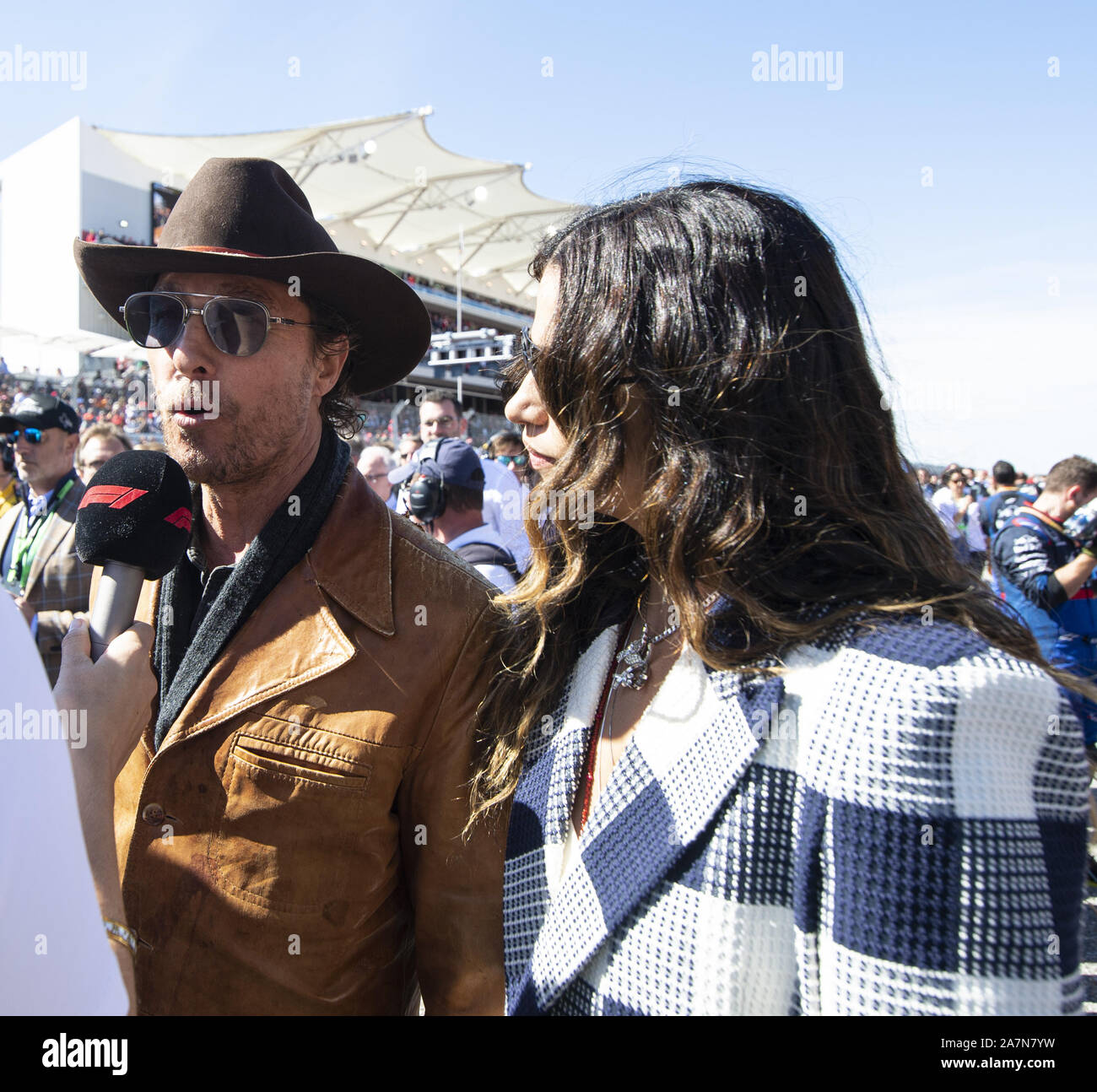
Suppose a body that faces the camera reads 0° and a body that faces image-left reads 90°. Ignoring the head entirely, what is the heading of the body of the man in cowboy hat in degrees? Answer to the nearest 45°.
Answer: approximately 45°

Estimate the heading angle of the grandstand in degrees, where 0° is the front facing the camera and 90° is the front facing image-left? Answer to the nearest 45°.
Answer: approximately 315°

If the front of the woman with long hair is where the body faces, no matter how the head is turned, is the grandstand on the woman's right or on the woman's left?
on the woman's right

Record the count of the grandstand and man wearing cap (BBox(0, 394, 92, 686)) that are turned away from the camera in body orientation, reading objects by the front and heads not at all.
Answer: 0

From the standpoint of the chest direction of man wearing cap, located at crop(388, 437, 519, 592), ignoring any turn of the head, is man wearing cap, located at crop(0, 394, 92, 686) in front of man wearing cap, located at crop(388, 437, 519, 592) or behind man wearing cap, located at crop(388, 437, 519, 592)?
in front

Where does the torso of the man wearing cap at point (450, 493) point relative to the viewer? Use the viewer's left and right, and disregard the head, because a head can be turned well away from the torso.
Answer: facing away from the viewer and to the left of the viewer

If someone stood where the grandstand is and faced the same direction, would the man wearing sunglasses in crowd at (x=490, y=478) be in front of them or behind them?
in front

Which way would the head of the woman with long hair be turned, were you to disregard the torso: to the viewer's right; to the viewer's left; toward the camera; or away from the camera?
to the viewer's left

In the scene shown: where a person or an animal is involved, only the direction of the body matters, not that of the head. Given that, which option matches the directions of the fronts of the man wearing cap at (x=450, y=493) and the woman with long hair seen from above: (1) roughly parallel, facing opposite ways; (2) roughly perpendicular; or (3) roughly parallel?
roughly perpendicular

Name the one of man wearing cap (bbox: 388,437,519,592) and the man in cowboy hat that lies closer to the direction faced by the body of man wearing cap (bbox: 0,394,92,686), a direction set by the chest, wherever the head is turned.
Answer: the man in cowboy hat

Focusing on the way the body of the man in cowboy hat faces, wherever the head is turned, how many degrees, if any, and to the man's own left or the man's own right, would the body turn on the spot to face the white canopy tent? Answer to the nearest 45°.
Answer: approximately 135° to the man's own right

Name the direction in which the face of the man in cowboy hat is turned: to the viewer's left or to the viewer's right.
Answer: to the viewer's left
